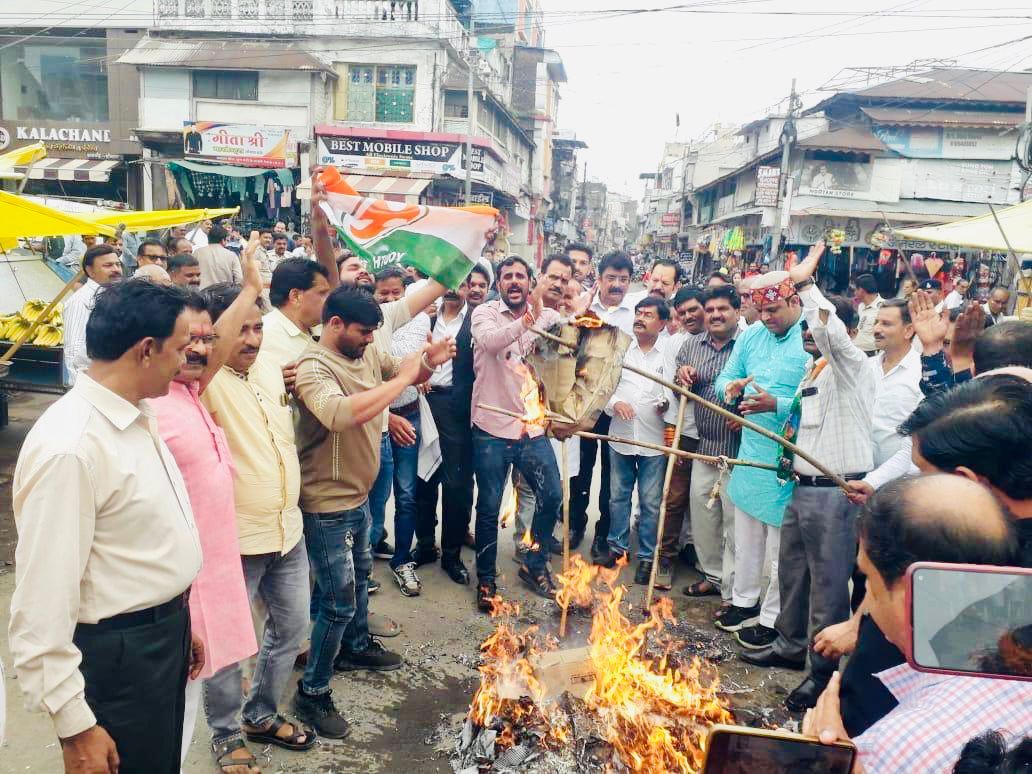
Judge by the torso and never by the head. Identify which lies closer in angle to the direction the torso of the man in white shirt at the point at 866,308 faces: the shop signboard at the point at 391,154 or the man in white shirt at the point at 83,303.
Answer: the man in white shirt

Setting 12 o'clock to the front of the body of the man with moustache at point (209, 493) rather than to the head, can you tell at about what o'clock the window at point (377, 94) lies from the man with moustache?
The window is roughly at 8 o'clock from the man with moustache.

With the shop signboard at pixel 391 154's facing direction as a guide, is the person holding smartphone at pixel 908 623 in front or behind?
in front

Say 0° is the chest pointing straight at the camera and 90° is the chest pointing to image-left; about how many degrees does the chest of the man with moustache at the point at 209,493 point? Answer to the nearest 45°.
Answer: approximately 315°

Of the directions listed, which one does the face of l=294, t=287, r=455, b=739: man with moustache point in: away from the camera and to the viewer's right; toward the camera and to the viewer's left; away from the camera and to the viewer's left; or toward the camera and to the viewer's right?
toward the camera and to the viewer's right

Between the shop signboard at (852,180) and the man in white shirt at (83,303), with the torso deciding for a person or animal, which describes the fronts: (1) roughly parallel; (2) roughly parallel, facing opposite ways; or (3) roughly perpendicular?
roughly perpendicular
